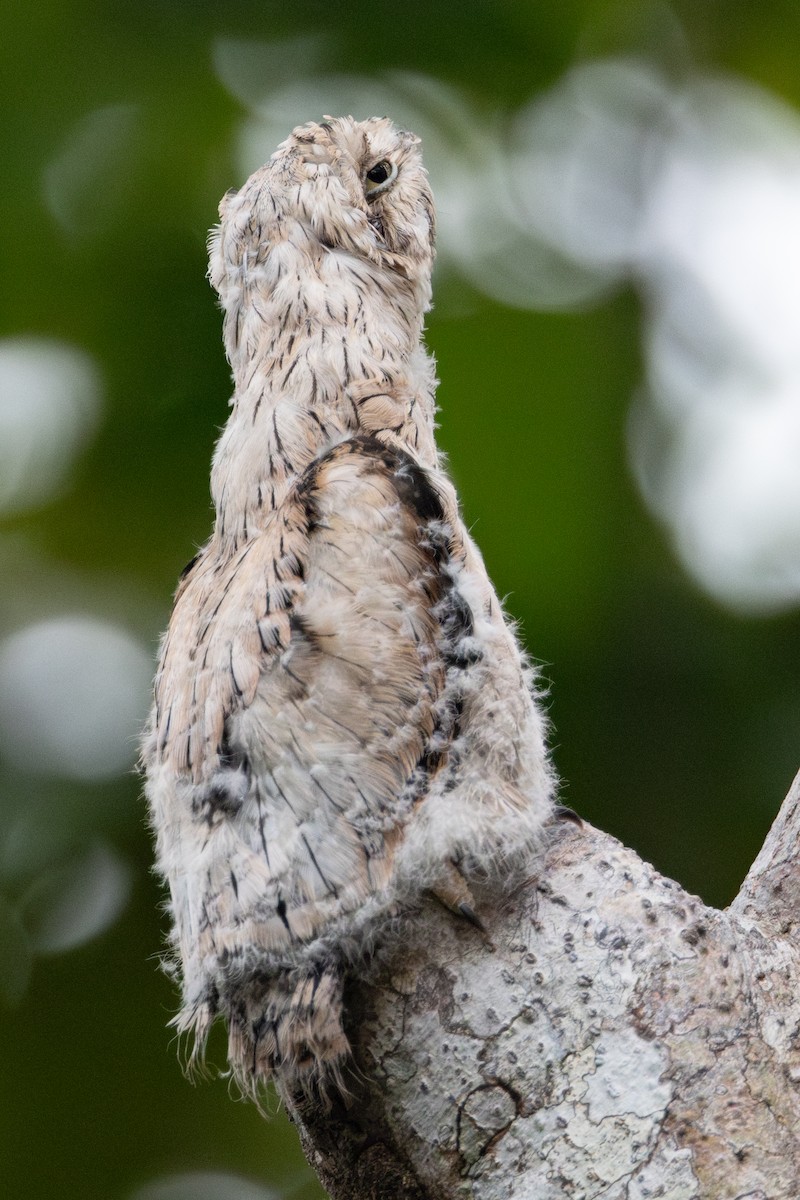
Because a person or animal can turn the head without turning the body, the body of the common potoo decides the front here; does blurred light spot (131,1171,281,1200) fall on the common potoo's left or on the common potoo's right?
on the common potoo's left

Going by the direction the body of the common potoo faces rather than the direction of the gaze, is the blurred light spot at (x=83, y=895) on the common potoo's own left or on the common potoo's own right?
on the common potoo's own left
